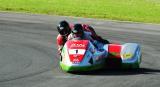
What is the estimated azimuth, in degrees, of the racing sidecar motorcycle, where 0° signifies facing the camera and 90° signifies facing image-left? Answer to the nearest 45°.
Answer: approximately 45°
